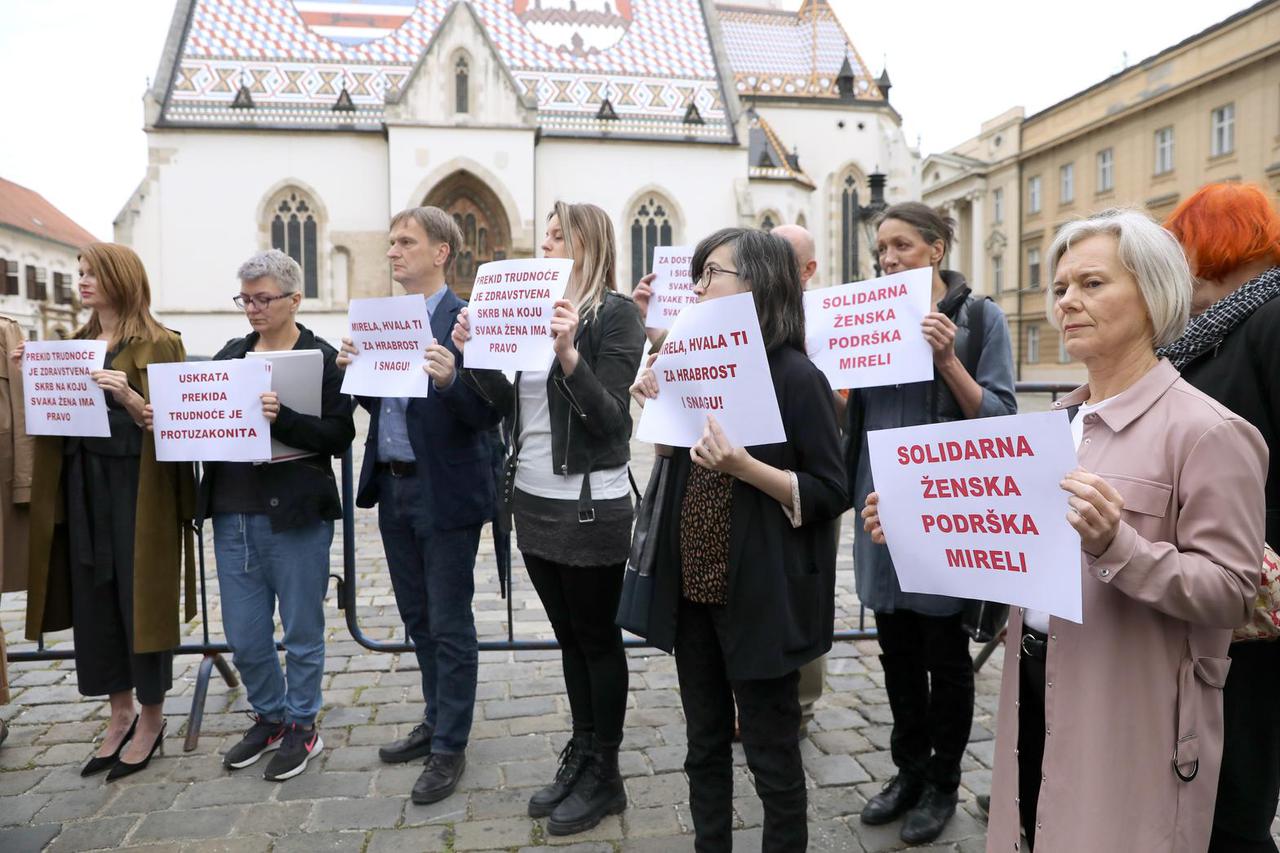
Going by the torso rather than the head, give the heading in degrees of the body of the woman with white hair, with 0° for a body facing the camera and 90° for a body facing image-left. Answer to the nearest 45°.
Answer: approximately 45°

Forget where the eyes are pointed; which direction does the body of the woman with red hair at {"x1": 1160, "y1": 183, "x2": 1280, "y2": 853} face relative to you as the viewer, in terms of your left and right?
facing to the left of the viewer

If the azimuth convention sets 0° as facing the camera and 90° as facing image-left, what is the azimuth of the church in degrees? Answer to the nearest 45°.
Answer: approximately 0°

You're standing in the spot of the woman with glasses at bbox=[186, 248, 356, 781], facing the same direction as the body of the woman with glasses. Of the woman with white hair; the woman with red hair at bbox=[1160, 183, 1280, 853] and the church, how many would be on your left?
2

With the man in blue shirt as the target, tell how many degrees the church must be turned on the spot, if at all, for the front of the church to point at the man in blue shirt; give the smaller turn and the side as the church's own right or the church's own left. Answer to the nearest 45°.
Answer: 0° — it already faces them

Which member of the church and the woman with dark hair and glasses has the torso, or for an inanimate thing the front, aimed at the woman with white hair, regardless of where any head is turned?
the church

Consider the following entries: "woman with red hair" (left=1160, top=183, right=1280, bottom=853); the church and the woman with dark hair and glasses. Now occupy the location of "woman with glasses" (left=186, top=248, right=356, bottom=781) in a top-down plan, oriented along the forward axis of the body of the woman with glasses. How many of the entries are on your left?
2

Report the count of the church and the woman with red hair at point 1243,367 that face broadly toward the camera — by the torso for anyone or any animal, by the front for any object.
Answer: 1

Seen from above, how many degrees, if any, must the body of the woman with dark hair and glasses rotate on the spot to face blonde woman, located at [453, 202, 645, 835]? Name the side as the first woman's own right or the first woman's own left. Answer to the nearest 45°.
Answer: approximately 90° to the first woman's own right

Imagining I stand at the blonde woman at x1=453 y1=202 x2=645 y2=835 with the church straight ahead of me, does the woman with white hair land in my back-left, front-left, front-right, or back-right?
back-right

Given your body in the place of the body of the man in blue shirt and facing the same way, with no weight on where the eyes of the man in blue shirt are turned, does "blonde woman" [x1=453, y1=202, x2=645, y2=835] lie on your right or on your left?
on your left

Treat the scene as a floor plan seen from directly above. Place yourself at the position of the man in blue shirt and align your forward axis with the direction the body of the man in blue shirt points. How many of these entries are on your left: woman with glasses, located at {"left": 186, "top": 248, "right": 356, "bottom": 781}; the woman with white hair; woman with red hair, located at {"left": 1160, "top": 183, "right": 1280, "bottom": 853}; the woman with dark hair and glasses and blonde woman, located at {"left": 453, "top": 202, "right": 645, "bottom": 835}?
4

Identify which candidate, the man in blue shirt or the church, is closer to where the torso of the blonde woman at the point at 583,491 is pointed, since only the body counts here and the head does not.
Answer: the man in blue shirt
